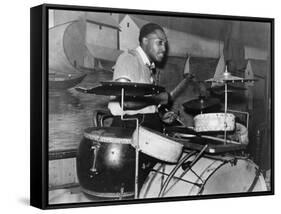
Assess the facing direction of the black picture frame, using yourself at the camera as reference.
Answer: facing the viewer and to the right of the viewer
